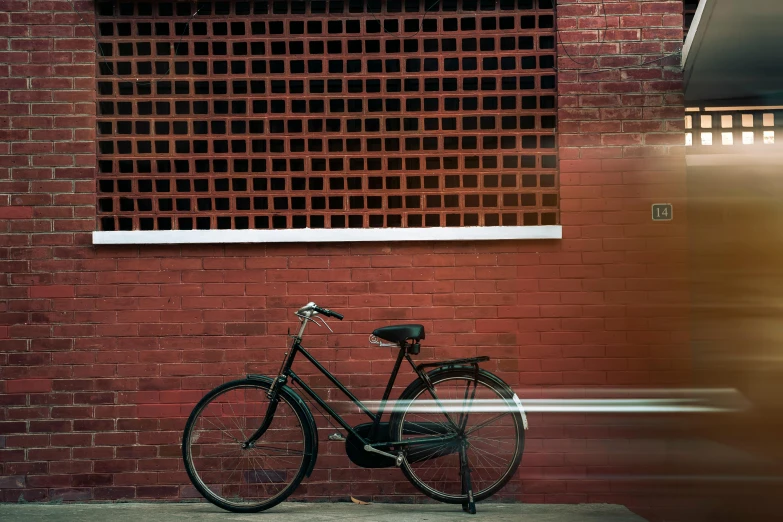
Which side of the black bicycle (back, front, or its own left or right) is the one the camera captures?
left
